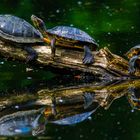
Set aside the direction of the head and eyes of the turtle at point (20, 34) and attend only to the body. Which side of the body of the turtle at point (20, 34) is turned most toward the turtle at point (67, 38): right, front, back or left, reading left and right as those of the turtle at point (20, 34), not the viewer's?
back

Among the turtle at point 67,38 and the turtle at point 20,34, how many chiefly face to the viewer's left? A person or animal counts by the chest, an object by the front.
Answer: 2

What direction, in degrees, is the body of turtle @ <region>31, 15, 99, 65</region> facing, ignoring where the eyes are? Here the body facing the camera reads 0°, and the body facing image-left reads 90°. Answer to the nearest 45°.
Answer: approximately 90°

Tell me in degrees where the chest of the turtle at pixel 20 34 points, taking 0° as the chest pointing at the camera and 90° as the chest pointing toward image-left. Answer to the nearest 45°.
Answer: approximately 90°
